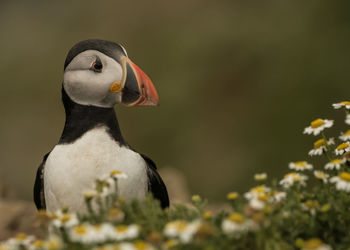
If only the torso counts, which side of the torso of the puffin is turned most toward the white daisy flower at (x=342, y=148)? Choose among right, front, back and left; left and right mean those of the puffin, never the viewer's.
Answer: left

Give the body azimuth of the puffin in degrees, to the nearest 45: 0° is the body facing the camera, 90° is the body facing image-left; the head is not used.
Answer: approximately 0°

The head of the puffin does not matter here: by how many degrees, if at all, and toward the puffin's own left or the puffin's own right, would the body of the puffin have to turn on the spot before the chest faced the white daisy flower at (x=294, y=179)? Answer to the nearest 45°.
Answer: approximately 45° to the puffin's own left

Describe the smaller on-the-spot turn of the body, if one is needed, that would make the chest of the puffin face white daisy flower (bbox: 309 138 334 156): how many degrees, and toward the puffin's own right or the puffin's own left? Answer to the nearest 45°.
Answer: approximately 90° to the puffin's own left

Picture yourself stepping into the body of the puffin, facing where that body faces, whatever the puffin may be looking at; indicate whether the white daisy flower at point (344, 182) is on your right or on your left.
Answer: on your left
